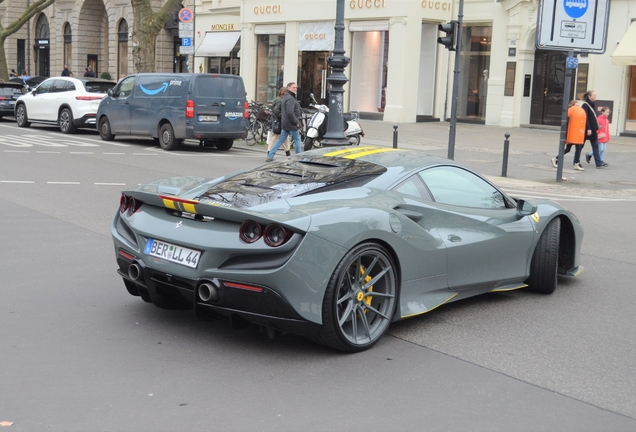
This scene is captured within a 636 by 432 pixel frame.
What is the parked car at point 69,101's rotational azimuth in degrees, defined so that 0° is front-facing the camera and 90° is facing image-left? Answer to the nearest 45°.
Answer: approximately 135°

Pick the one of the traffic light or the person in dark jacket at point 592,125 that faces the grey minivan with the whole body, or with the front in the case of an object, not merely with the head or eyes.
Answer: the traffic light

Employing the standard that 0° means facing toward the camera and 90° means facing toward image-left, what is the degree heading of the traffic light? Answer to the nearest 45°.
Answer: approximately 90°

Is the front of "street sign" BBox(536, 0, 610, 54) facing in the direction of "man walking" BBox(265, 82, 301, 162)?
no

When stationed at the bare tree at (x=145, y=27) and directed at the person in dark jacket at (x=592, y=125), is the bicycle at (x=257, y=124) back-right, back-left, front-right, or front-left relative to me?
front-right

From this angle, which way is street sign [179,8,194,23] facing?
toward the camera

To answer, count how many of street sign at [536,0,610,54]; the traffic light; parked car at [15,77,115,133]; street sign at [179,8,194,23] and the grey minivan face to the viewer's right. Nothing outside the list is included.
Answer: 0

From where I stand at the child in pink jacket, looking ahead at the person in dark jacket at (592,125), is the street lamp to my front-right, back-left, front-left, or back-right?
front-right

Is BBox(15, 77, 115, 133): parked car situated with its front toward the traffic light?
no

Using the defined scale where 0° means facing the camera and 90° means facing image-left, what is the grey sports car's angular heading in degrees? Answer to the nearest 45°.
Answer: approximately 225°

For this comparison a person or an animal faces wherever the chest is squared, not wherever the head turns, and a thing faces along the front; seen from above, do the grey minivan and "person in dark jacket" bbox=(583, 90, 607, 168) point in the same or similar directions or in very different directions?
very different directions

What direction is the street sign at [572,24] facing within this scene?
toward the camera
